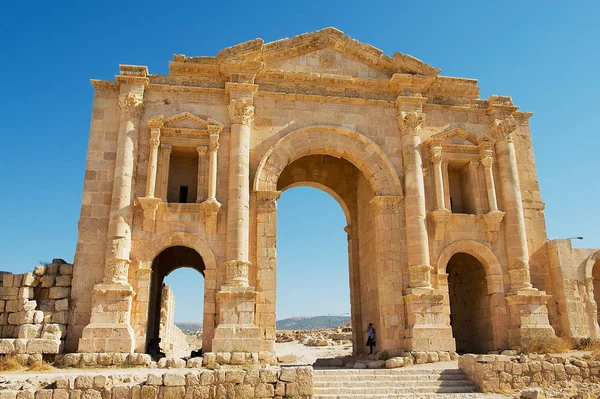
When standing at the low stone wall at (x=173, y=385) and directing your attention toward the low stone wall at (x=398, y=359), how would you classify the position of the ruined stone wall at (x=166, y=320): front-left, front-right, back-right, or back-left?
front-left

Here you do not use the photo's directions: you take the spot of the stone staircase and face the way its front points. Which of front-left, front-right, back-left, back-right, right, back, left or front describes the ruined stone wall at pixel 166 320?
back-right

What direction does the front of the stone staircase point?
toward the camera

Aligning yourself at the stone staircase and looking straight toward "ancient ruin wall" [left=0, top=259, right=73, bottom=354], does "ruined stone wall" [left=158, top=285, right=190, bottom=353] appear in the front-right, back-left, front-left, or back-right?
front-right

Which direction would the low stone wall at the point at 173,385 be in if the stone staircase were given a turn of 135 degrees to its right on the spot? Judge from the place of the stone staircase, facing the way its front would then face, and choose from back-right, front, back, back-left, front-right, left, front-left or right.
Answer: left

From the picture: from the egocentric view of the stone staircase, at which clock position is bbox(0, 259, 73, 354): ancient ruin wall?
The ancient ruin wall is roughly at 3 o'clock from the stone staircase.

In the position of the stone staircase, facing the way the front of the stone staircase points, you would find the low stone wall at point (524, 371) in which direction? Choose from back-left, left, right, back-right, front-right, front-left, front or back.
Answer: left

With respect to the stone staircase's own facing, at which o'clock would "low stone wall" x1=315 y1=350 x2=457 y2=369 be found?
The low stone wall is roughly at 6 o'clock from the stone staircase.

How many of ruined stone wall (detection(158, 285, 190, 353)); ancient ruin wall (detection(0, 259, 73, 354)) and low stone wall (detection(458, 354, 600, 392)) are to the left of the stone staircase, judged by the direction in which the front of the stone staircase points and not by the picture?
1

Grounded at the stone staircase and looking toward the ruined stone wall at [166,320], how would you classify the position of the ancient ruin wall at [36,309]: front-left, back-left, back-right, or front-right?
front-left
